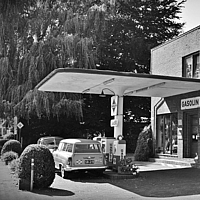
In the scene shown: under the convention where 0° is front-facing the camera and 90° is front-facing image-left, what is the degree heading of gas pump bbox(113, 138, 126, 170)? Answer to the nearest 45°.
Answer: approximately 45°

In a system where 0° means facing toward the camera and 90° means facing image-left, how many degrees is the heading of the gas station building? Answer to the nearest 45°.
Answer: approximately 45°

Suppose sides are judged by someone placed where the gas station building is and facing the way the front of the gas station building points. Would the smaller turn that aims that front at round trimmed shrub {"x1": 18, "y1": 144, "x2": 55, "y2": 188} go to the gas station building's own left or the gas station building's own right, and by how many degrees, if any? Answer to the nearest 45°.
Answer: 0° — it already faces it

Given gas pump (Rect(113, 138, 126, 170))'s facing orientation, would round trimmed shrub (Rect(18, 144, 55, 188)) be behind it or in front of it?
in front

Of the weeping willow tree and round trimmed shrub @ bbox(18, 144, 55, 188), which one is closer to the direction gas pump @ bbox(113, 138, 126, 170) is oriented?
the round trimmed shrub

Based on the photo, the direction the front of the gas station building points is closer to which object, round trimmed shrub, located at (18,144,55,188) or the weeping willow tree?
the round trimmed shrub

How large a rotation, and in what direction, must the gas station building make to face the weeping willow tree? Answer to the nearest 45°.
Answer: approximately 90° to its right

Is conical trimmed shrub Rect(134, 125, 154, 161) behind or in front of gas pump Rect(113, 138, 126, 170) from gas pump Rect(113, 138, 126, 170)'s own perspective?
behind

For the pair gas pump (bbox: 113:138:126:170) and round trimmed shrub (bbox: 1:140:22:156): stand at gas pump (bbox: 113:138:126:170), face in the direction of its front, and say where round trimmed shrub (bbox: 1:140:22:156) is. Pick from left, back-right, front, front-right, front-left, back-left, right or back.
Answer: right
